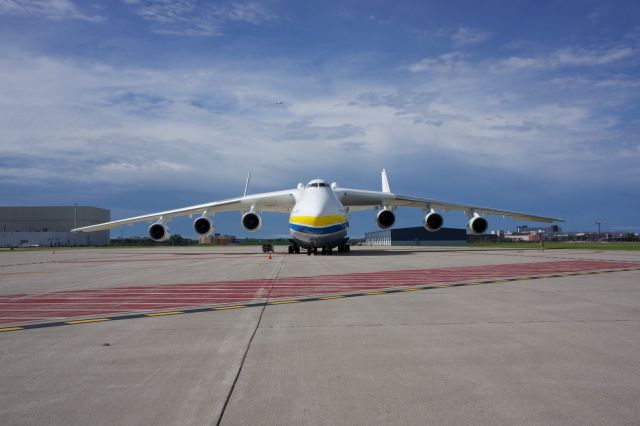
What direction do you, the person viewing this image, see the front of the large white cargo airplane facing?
facing the viewer
